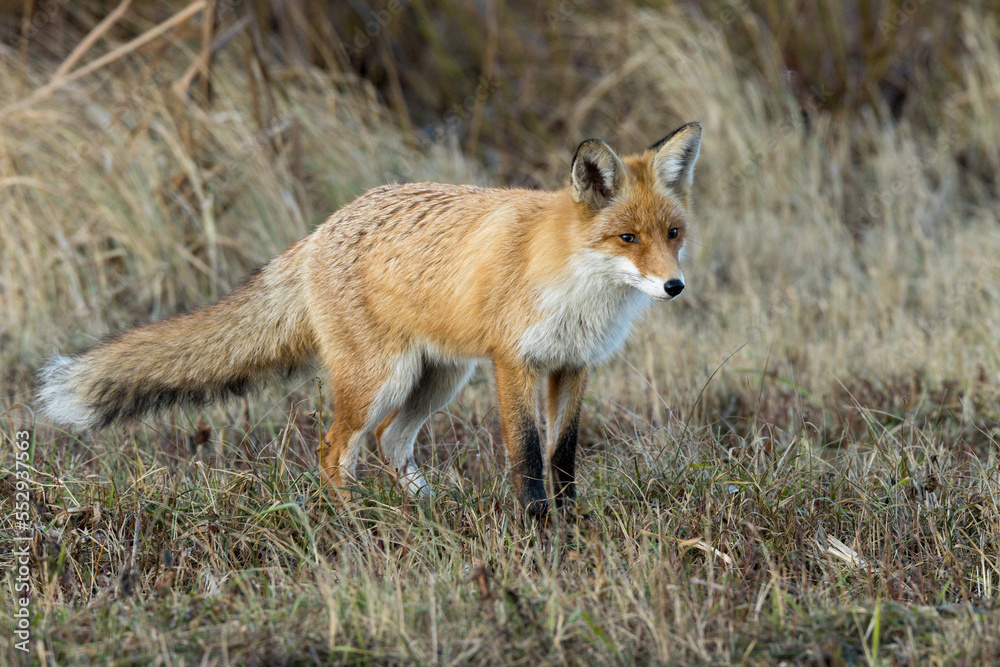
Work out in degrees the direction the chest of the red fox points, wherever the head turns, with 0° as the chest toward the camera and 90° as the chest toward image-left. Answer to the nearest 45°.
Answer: approximately 315°
